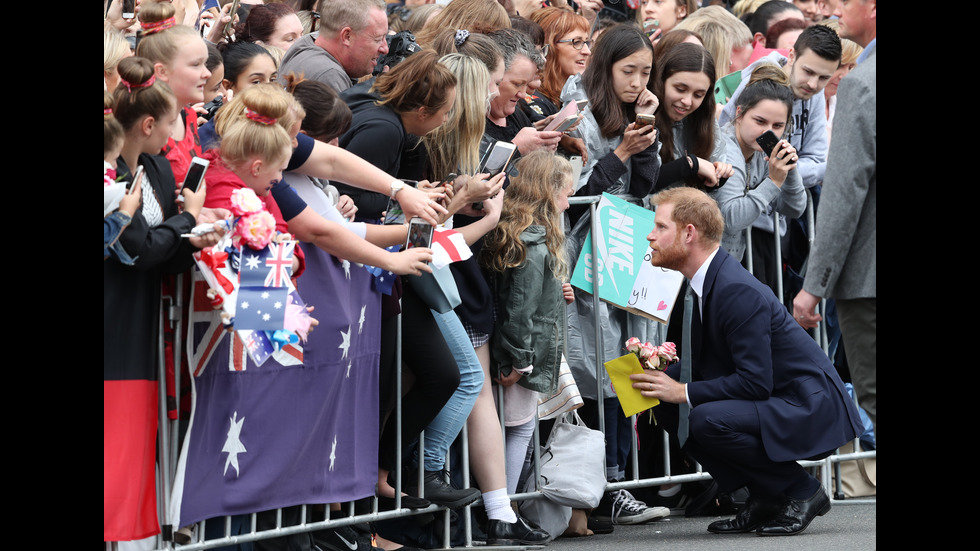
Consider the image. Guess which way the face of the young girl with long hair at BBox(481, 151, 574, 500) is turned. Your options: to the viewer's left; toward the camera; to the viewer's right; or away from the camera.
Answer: to the viewer's right

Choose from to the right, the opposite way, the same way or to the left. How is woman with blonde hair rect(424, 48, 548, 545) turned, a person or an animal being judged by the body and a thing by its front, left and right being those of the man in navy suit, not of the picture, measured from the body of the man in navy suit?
the opposite way

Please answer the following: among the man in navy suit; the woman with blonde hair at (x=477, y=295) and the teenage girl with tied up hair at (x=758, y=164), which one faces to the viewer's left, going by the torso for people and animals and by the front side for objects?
the man in navy suit

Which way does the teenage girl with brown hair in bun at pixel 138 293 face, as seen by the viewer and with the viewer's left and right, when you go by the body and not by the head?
facing to the right of the viewer

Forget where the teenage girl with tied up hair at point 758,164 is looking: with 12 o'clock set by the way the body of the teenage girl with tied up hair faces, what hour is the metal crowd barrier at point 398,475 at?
The metal crowd barrier is roughly at 3 o'clock from the teenage girl with tied up hair.

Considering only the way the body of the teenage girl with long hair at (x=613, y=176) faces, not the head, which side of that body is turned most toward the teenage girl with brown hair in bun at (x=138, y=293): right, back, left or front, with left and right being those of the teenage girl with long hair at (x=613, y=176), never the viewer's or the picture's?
right

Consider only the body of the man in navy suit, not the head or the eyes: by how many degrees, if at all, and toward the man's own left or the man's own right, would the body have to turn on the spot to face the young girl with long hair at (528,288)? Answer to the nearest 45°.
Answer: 0° — they already face them

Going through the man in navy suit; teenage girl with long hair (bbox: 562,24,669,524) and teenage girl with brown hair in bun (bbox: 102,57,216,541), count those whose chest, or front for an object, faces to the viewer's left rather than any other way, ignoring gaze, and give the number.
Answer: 1

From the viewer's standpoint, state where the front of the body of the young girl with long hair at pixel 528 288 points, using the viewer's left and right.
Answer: facing to the right of the viewer

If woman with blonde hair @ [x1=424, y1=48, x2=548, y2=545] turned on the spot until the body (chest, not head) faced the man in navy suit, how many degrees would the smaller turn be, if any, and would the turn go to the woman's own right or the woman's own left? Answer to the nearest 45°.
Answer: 0° — they already face them

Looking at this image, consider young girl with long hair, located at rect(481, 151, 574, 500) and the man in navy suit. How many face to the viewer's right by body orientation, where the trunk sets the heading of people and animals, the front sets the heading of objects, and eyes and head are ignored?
1

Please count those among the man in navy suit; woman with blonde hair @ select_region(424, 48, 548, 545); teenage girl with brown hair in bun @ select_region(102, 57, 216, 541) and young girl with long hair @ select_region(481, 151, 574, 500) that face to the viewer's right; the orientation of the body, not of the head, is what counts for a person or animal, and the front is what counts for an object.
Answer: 3

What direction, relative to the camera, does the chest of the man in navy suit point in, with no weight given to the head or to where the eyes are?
to the viewer's left

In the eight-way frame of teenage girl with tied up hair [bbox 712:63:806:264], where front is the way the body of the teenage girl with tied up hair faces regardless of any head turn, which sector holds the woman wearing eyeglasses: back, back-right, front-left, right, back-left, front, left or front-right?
back-right

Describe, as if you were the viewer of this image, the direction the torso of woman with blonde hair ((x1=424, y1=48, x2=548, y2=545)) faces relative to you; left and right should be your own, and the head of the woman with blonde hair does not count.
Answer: facing to the right of the viewer

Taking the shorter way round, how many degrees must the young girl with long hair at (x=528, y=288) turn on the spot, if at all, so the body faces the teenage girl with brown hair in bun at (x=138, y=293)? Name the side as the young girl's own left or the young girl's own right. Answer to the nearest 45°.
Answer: approximately 135° to the young girl's own right
